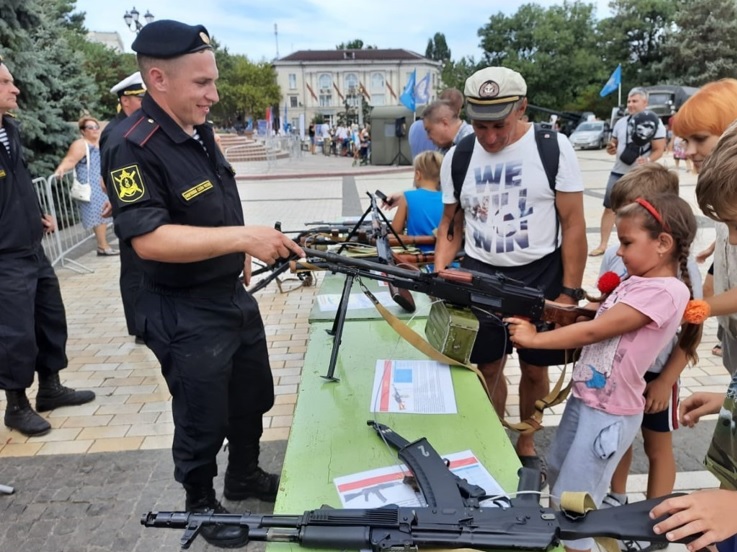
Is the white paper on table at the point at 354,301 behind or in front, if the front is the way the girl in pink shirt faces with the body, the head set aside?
in front

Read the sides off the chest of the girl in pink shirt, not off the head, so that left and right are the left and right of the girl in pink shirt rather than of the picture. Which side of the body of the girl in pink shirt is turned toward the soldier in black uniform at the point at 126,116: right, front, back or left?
front

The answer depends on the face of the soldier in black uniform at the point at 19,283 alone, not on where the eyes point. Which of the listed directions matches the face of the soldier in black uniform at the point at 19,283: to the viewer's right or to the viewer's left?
to the viewer's right

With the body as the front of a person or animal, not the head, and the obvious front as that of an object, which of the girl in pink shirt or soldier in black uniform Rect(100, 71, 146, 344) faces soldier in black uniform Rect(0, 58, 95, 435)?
the girl in pink shirt

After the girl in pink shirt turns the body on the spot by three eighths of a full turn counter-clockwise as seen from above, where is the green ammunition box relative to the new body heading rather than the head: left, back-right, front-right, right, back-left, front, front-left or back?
back-right

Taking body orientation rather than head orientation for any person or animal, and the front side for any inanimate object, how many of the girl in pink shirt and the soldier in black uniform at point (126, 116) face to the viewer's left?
1

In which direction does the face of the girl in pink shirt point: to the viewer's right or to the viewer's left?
to the viewer's left

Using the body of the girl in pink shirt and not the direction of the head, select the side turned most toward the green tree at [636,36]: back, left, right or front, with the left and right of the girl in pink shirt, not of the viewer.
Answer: right

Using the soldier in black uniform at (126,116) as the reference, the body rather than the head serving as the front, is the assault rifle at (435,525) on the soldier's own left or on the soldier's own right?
on the soldier's own right

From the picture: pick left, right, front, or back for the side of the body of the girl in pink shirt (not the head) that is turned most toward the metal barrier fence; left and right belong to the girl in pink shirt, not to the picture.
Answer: front

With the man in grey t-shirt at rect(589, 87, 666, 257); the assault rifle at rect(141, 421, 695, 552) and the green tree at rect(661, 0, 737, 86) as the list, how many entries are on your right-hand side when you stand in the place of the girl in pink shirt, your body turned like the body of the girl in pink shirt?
2

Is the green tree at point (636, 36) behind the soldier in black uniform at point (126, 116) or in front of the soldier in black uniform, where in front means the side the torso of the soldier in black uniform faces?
in front

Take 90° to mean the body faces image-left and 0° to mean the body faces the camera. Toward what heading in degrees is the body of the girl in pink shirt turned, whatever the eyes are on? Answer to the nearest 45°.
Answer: approximately 90°

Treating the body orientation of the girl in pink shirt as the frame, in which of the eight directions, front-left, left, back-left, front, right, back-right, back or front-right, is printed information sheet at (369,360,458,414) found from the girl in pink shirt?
front

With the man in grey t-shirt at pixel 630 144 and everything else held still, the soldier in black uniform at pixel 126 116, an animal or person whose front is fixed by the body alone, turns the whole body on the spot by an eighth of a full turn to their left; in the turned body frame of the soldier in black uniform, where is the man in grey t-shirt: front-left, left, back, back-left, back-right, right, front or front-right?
front-right
